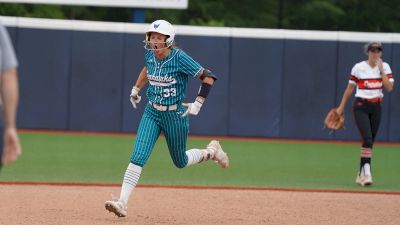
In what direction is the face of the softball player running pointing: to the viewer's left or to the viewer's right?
to the viewer's left

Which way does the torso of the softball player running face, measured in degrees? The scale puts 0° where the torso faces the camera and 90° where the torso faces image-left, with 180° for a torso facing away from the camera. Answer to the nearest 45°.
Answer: approximately 45°

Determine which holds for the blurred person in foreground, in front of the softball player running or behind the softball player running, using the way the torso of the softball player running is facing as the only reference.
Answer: in front

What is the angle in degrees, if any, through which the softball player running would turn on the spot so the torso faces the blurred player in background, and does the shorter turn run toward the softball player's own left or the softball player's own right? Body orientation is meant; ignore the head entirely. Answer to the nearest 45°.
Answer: approximately 180°

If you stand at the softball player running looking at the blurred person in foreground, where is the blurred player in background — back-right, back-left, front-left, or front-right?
back-left

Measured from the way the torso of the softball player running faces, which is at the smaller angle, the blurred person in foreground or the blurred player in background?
the blurred person in foreground
